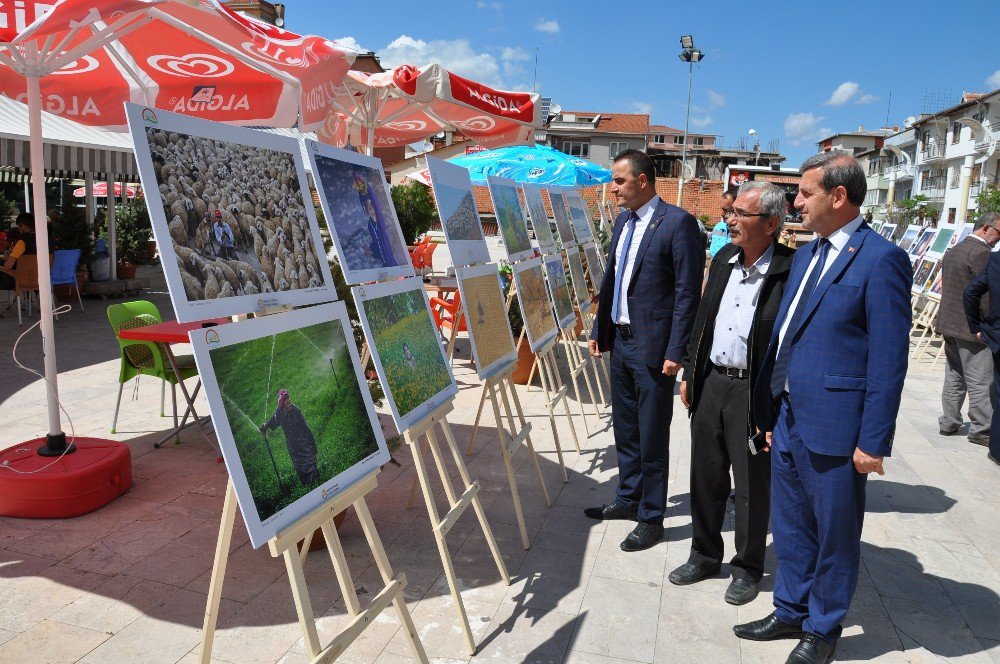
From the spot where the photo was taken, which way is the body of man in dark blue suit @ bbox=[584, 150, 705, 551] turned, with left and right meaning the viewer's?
facing the viewer and to the left of the viewer

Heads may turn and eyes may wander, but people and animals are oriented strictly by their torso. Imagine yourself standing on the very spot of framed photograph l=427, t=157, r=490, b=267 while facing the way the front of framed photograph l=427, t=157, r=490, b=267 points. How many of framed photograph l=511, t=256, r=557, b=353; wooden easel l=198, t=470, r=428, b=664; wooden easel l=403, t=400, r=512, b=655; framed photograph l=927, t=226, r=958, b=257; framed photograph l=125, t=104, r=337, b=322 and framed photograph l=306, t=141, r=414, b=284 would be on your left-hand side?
2

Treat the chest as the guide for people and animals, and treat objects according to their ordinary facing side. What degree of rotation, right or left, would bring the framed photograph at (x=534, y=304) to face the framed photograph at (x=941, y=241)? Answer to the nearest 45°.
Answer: approximately 90° to its left

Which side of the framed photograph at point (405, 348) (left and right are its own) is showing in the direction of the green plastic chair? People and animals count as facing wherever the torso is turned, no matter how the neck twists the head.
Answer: back

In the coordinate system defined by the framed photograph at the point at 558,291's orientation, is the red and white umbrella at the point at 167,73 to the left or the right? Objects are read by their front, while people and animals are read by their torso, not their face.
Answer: on its right

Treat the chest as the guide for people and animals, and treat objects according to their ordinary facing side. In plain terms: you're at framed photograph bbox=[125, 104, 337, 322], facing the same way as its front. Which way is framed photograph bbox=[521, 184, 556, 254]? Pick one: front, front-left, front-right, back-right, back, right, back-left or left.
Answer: left

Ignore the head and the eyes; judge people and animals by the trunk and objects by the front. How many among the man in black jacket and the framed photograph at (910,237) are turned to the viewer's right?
0

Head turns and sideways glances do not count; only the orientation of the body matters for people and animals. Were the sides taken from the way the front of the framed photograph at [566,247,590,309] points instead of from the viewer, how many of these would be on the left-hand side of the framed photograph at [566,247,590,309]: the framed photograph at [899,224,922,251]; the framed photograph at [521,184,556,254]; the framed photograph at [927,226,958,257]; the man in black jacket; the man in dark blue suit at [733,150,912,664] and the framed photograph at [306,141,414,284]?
2

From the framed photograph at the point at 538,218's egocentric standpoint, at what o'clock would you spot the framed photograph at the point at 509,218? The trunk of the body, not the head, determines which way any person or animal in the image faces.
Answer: the framed photograph at the point at 509,218 is roughly at 2 o'clock from the framed photograph at the point at 538,218.

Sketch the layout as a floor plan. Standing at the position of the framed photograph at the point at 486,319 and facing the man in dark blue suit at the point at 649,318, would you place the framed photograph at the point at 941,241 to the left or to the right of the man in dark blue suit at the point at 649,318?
left

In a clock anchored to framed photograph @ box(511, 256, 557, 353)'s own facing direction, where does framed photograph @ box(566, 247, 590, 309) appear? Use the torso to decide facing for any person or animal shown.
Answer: framed photograph @ box(566, 247, 590, 309) is roughly at 8 o'clock from framed photograph @ box(511, 256, 557, 353).

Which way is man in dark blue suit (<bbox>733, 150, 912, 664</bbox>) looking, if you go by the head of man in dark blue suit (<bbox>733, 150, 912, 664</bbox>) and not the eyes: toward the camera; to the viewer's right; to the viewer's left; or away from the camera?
to the viewer's left

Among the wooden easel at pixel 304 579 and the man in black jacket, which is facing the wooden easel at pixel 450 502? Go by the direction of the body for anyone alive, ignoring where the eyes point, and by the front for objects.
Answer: the man in black jacket

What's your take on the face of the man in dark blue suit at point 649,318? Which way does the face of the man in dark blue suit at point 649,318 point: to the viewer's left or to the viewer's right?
to the viewer's left

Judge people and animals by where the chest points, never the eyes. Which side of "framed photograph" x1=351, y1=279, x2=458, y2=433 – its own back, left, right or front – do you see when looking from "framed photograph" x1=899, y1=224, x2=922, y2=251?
left

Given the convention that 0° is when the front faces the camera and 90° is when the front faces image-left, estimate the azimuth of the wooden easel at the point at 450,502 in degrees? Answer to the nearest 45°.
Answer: approximately 315°

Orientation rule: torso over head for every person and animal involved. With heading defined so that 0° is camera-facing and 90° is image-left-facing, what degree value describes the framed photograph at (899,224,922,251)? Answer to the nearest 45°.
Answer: approximately 45°
